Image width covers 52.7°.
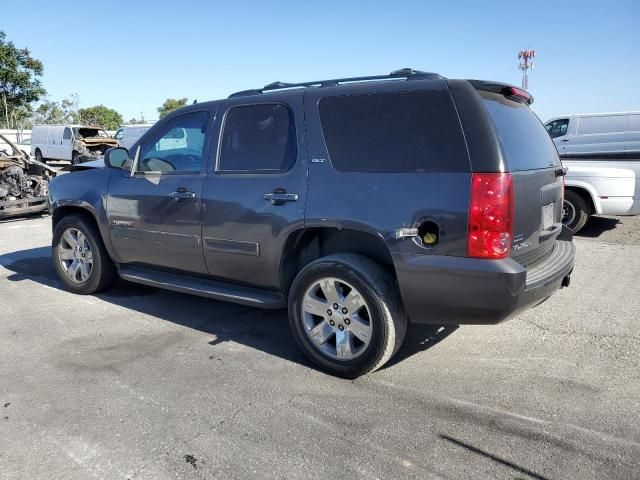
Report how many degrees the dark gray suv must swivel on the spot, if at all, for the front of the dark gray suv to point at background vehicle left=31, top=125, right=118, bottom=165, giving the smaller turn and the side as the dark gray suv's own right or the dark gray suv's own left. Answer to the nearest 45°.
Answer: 0° — it already faces it

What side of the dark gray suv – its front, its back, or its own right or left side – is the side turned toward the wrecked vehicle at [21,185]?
front

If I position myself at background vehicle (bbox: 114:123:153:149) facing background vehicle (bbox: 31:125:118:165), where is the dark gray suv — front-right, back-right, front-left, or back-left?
back-left

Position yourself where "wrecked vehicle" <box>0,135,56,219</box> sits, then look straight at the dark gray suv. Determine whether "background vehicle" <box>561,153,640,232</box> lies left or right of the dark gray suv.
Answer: left

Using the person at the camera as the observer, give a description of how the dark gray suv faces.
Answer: facing away from the viewer and to the left of the viewer

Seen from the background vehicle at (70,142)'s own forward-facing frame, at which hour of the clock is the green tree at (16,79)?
The green tree is roughly at 7 o'clock from the background vehicle.

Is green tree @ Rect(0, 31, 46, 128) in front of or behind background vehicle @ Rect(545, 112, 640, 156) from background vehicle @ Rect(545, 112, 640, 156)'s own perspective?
in front

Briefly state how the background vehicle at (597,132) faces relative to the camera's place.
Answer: facing to the left of the viewer
